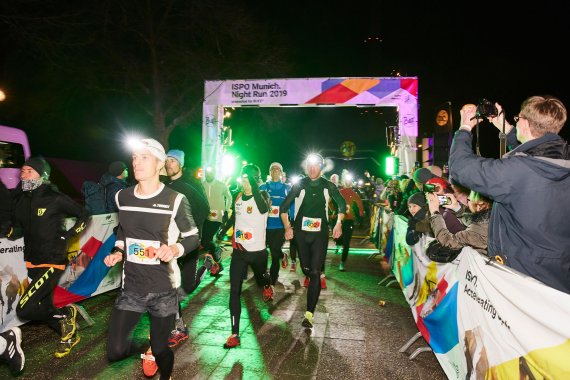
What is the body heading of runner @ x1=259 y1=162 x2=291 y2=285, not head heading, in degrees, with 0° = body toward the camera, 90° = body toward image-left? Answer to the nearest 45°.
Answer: approximately 0°

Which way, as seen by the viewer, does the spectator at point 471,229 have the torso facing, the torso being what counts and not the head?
to the viewer's left

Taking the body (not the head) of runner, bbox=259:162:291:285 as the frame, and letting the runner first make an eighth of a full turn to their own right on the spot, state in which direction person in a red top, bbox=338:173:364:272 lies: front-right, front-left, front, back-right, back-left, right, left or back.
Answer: back

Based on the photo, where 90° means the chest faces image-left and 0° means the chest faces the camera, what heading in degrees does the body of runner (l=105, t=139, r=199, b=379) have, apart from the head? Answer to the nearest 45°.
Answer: approximately 45°

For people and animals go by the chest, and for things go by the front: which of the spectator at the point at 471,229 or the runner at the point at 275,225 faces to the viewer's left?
the spectator
